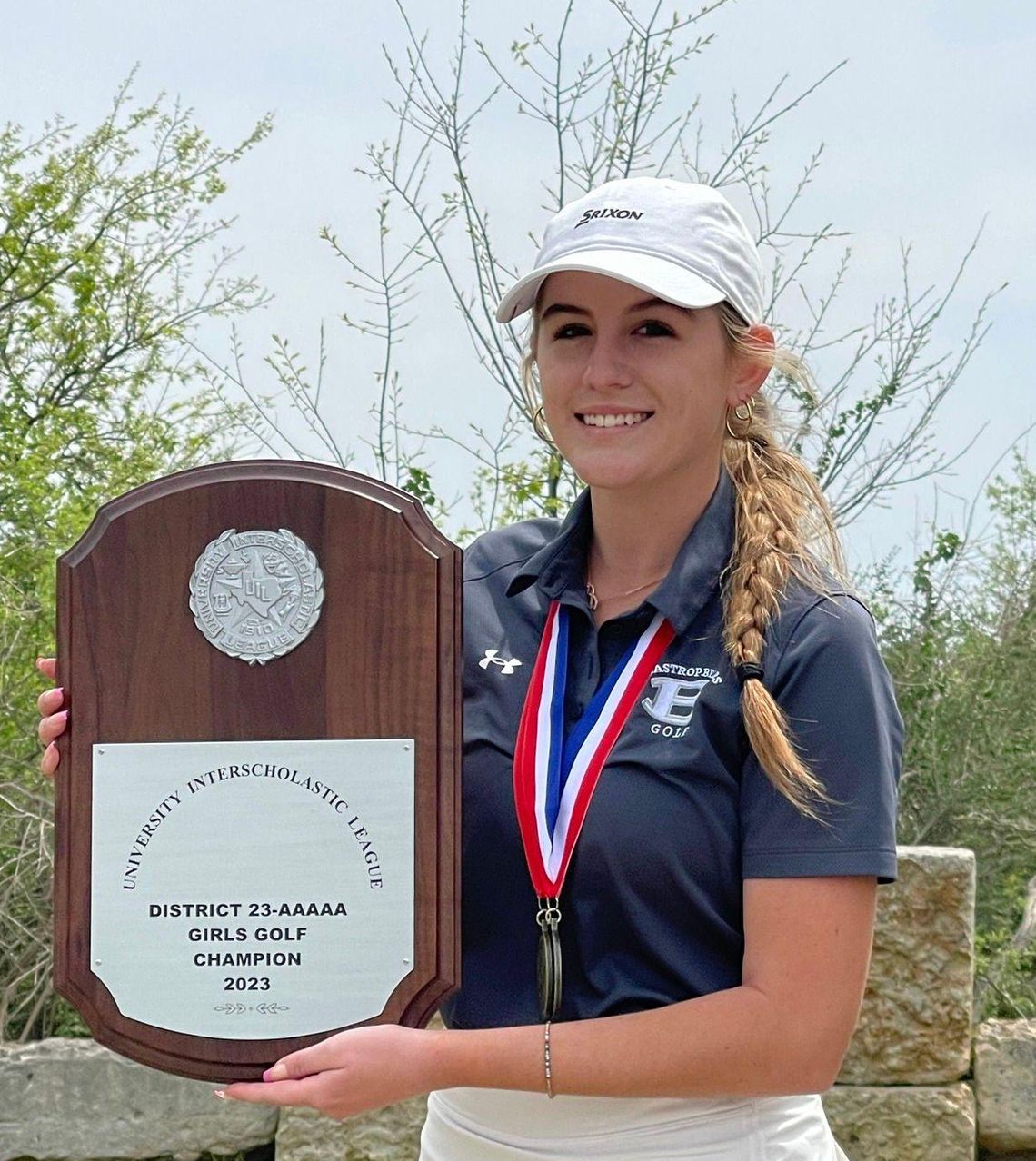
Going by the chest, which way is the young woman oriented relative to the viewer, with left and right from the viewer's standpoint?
facing the viewer and to the left of the viewer

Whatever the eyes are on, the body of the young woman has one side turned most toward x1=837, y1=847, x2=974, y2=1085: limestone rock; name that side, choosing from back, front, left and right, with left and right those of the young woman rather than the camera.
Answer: back

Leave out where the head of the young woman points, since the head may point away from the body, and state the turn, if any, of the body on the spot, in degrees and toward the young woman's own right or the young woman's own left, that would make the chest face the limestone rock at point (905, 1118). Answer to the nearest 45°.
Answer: approximately 135° to the young woman's own right

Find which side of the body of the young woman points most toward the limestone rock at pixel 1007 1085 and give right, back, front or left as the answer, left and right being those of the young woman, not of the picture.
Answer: back

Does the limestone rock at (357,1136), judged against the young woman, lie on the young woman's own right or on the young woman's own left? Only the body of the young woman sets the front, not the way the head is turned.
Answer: on the young woman's own right

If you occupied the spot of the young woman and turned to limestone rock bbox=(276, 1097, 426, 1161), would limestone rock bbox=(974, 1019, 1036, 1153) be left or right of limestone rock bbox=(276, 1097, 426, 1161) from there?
right
